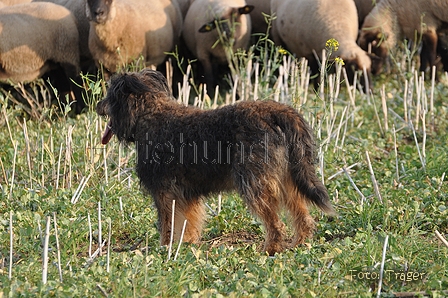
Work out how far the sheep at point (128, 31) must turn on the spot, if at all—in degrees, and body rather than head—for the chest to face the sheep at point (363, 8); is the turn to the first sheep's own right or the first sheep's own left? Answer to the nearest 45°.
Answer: approximately 135° to the first sheep's own left

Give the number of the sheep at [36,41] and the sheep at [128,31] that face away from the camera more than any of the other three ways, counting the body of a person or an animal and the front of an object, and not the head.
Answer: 0

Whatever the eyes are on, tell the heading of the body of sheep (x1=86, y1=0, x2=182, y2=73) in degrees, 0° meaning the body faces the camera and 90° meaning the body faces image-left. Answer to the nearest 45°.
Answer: approximately 45°

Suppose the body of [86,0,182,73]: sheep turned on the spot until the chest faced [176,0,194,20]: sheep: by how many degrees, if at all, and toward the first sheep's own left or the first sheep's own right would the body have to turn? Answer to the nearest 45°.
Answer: approximately 180°

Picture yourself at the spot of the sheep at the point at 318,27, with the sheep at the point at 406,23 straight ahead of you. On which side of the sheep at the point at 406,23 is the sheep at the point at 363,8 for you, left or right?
left
